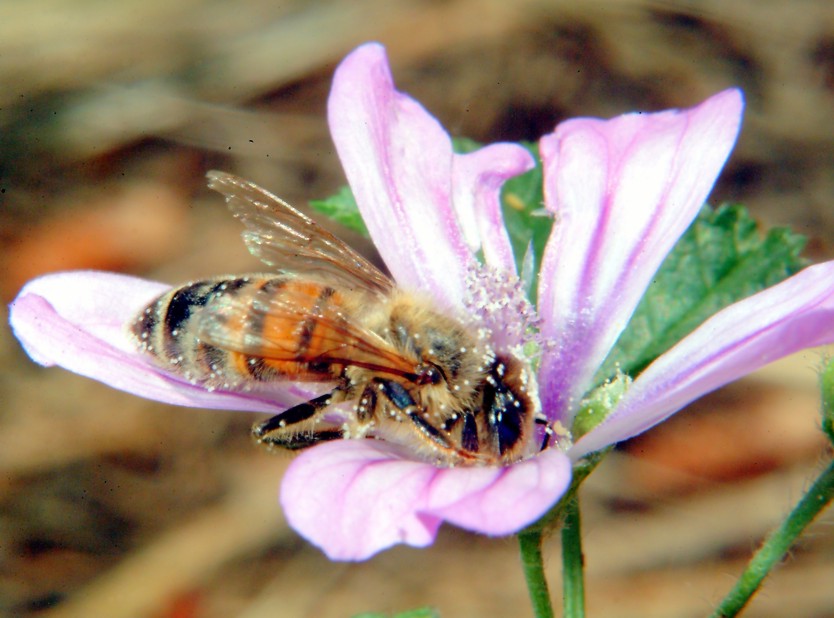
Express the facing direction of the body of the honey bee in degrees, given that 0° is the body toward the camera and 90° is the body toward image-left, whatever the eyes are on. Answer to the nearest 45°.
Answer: approximately 270°

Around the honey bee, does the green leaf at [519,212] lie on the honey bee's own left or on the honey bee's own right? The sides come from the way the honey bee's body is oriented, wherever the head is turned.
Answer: on the honey bee's own left
